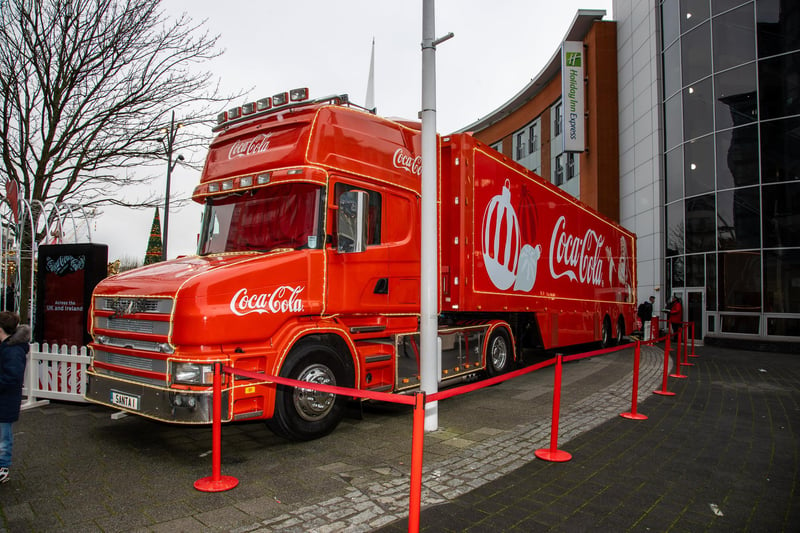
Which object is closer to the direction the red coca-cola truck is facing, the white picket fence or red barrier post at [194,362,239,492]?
the red barrier post

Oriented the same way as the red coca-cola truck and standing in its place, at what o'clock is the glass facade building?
The glass facade building is roughly at 6 o'clock from the red coca-cola truck.

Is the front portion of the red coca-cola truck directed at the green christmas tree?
no

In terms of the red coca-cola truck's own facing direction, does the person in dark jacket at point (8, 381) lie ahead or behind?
ahead

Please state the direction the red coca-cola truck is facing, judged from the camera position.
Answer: facing the viewer and to the left of the viewer

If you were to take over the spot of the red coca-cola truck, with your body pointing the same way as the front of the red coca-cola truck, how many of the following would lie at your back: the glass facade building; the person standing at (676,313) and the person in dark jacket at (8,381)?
2

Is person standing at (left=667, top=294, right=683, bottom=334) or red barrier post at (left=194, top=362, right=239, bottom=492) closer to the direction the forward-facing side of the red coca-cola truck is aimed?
the red barrier post

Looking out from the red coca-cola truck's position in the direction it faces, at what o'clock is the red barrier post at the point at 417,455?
The red barrier post is roughly at 10 o'clock from the red coca-cola truck.

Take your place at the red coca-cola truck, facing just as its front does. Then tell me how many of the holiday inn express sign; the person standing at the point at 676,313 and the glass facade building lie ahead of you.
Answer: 0

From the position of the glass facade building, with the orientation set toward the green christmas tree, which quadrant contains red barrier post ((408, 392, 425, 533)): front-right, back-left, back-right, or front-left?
front-left

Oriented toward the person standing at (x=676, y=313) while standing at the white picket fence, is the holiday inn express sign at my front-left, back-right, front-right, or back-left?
front-left

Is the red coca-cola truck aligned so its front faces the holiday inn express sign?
no

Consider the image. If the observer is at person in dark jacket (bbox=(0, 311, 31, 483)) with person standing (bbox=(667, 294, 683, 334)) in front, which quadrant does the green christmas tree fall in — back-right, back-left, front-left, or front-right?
front-left
